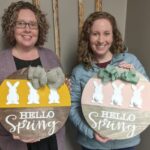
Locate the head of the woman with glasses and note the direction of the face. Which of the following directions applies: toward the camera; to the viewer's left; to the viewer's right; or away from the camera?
toward the camera

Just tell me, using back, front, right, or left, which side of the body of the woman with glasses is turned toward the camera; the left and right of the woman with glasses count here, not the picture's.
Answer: front
